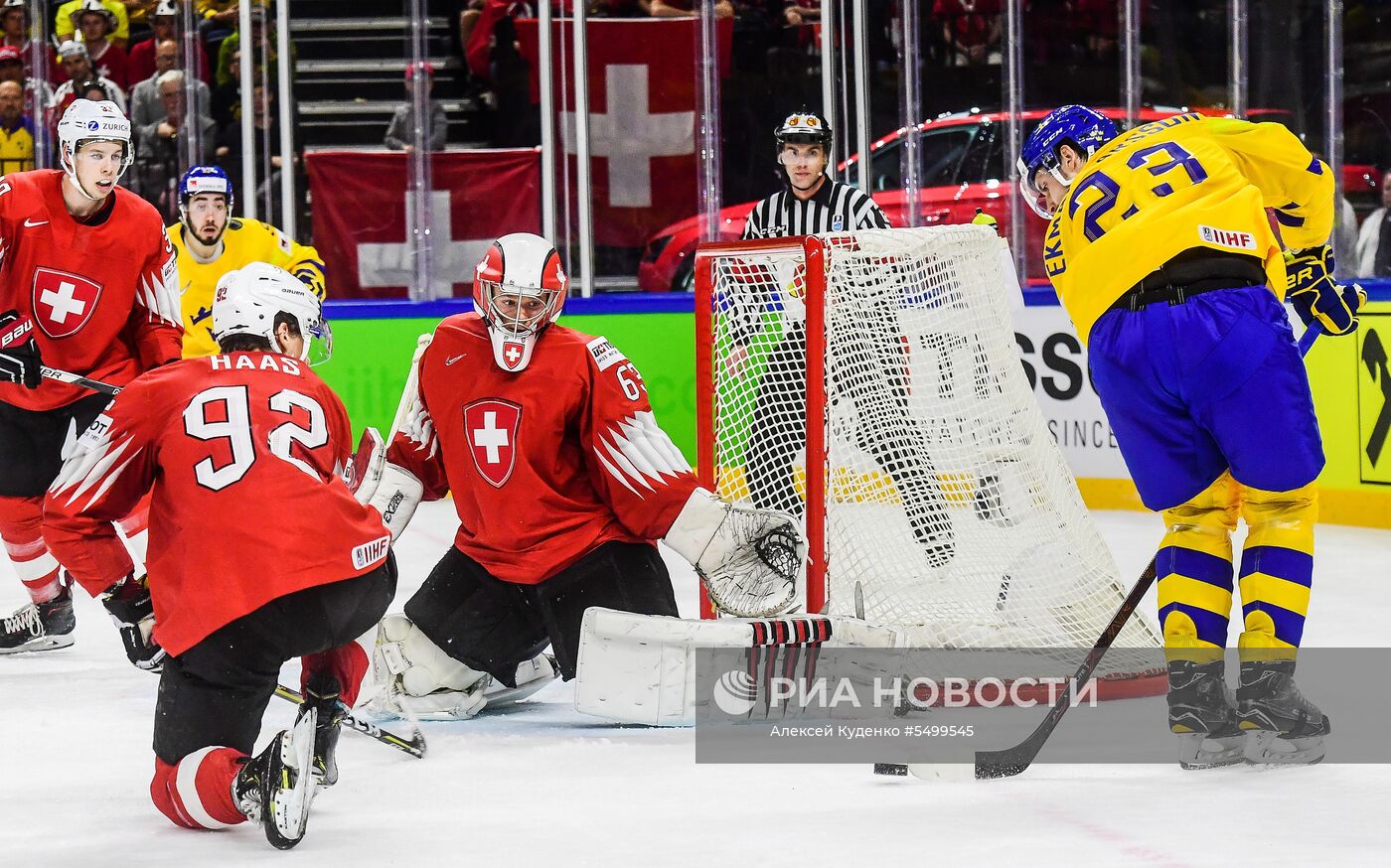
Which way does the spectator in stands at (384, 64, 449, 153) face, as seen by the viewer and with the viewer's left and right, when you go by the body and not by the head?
facing the viewer

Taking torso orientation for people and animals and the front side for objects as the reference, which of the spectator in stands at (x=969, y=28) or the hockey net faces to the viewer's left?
the hockey net

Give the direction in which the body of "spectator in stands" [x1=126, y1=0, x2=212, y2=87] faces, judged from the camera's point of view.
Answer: toward the camera

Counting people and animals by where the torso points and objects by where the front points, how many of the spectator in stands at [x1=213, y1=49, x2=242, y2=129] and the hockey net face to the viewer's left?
1

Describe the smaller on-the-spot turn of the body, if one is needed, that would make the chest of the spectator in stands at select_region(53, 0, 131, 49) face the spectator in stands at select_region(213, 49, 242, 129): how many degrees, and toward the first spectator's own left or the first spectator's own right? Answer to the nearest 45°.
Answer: approximately 45° to the first spectator's own left

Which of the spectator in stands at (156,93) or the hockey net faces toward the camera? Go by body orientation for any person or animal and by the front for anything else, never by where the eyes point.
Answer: the spectator in stands

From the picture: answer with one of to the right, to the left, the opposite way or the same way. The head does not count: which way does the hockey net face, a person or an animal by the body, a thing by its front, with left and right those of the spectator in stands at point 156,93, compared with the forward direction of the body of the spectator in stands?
to the right

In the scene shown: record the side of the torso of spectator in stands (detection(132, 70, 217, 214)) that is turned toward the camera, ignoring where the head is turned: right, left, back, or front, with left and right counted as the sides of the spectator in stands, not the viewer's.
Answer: front

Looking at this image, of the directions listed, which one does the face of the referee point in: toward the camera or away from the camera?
toward the camera

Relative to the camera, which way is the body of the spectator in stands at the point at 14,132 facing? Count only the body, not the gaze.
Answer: toward the camera

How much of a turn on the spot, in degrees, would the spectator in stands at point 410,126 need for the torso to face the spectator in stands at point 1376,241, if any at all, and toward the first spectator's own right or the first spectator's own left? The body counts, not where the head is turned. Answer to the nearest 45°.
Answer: approximately 45° to the first spectator's own left

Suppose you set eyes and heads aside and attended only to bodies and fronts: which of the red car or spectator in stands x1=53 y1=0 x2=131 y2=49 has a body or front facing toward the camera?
the spectator in stands

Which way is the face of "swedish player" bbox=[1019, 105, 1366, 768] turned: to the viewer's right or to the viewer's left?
to the viewer's left
